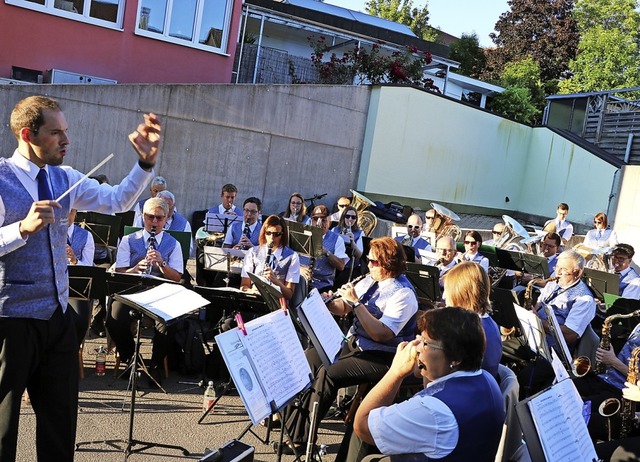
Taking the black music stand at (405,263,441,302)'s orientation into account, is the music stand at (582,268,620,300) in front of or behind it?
in front

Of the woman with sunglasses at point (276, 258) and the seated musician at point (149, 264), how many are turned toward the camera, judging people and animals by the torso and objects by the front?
2

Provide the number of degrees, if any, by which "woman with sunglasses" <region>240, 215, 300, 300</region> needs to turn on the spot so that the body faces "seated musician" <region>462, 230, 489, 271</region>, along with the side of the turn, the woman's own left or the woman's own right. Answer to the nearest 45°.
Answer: approximately 135° to the woman's own left

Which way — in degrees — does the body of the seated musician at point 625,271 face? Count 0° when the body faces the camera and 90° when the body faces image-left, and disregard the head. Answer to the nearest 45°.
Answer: approximately 45°

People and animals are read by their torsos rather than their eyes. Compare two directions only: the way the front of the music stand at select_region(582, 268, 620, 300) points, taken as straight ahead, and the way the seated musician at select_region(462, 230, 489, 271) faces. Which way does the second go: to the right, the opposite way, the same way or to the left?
the opposite way

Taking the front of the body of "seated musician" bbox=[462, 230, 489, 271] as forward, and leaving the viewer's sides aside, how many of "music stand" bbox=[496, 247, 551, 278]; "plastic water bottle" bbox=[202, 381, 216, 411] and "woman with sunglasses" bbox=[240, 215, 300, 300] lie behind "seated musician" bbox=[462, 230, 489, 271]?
1

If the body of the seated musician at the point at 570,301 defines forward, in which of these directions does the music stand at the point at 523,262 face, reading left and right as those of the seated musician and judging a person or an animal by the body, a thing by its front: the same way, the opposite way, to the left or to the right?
the opposite way

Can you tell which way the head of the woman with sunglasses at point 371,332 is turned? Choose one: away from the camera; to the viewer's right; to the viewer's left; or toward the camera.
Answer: to the viewer's left

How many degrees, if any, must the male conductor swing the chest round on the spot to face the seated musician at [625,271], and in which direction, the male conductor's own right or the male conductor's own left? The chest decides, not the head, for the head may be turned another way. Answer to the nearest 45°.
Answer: approximately 90° to the male conductor's own left

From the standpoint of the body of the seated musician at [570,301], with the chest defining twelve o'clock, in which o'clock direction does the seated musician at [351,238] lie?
the seated musician at [351,238] is roughly at 3 o'clock from the seated musician at [570,301].

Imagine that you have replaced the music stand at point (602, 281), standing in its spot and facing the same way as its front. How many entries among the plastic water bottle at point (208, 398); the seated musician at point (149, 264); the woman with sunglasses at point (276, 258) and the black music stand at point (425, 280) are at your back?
4

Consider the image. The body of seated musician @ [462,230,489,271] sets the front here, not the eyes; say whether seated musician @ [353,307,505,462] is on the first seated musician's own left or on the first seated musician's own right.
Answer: on the first seated musician's own left

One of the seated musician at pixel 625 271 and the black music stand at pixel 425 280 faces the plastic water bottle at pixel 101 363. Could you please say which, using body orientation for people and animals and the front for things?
the seated musician

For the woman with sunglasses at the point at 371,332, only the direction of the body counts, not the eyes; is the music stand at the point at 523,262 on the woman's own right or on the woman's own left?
on the woman's own right

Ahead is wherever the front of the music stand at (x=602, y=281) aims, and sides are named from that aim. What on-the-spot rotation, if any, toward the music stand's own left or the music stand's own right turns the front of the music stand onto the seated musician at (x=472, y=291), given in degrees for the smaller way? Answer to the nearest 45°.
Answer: approximately 135° to the music stand's own right

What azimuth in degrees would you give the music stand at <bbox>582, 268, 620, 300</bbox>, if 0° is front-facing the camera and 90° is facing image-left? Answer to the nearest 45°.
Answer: approximately 225°

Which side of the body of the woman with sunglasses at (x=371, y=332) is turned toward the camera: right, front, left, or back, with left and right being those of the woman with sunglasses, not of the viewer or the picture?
left

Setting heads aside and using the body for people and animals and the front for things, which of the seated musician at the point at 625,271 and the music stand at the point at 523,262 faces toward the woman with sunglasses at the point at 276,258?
the seated musician
